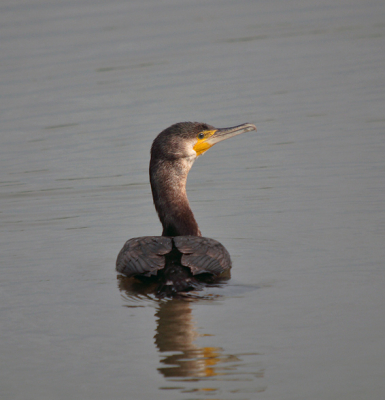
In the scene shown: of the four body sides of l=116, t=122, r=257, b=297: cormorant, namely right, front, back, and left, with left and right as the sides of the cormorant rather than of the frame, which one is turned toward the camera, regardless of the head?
back
